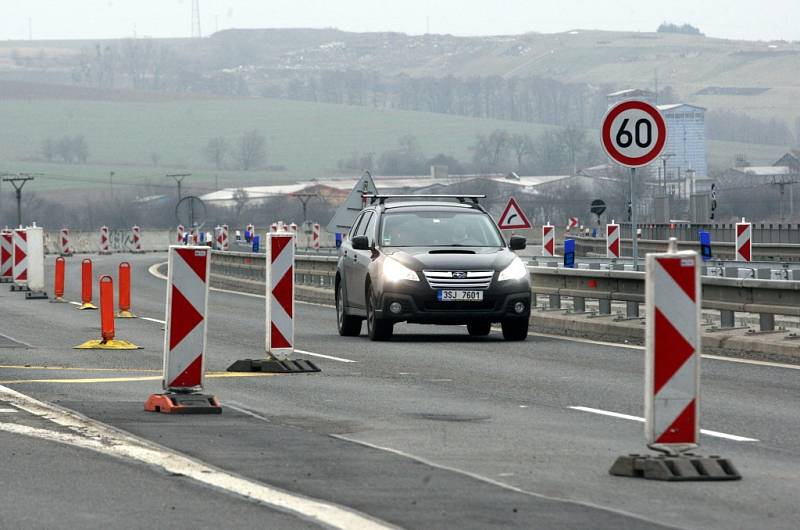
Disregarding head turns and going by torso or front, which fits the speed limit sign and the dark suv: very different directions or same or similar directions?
same or similar directions

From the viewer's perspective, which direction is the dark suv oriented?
toward the camera

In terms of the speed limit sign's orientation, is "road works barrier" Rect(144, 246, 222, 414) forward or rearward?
forward

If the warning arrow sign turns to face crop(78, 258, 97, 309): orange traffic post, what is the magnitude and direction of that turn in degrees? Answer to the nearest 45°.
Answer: approximately 45° to its right

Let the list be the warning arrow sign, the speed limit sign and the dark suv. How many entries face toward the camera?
3

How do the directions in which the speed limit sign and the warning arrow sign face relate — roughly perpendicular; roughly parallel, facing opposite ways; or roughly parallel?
roughly parallel

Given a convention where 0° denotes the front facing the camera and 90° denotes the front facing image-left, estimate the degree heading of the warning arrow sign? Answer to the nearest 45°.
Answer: approximately 0°

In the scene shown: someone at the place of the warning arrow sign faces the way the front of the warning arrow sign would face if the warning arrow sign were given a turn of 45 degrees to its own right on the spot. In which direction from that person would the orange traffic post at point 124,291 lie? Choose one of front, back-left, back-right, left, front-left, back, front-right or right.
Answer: front

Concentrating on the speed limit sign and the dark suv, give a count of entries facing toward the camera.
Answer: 2

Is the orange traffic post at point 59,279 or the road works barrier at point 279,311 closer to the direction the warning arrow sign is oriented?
the road works barrier

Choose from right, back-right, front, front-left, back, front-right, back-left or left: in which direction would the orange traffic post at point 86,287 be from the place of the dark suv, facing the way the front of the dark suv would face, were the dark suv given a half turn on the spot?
front-left

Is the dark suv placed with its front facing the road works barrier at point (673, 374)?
yes

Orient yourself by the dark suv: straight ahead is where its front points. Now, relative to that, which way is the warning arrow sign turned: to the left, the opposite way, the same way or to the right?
the same way

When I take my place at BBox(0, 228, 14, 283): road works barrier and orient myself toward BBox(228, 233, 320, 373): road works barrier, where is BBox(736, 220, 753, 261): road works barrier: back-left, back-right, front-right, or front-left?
front-left
